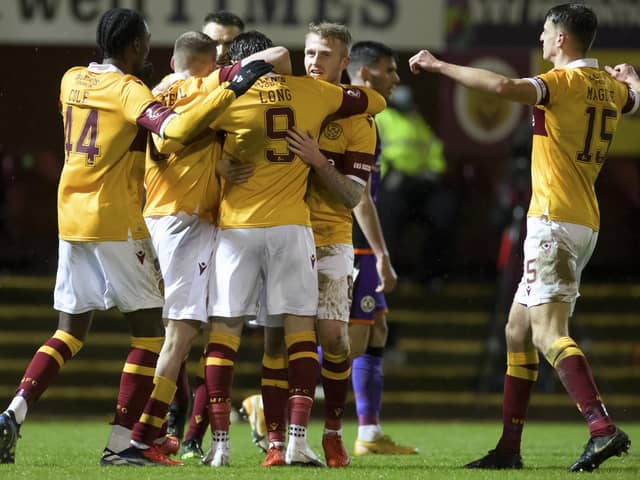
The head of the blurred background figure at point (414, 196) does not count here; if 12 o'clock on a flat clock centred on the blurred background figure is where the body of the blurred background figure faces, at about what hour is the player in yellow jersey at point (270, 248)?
The player in yellow jersey is roughly at 12 o'clock from the blurred background figure.

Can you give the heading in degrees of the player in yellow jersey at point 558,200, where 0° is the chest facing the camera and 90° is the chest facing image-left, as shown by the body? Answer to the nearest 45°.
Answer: approximately 135°

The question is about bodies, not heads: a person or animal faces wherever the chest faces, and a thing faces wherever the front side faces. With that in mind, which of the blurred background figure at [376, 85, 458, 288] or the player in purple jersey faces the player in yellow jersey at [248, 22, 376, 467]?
the blurred background figure

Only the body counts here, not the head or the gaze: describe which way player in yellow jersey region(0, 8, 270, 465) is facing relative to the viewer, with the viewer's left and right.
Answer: facing away from the viewer and to the right of the viewer

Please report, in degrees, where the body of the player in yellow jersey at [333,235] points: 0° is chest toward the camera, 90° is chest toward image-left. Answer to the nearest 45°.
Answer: approximately 45°

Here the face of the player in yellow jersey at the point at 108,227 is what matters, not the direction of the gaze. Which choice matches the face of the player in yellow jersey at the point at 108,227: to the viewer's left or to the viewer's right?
to the viewer's right

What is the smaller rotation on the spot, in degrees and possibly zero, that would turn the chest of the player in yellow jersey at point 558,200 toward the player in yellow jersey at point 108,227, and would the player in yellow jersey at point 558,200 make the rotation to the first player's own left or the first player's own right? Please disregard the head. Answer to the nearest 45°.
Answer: approximately 45° to the first player's own left

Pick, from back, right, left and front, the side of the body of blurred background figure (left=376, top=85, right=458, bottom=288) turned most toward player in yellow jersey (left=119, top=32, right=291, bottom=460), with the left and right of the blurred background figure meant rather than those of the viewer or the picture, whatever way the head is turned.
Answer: front

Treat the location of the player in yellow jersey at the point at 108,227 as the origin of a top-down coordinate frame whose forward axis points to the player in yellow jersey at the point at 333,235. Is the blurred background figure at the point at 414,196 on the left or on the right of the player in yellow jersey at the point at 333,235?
left

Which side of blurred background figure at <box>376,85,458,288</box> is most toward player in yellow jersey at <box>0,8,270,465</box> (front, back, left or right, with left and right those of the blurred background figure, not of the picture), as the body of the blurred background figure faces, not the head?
front

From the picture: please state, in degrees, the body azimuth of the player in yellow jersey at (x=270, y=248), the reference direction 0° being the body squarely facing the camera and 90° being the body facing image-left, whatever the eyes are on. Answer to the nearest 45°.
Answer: approximately 180°

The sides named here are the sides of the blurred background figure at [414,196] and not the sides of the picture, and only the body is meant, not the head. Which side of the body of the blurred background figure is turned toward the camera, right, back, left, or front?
front
